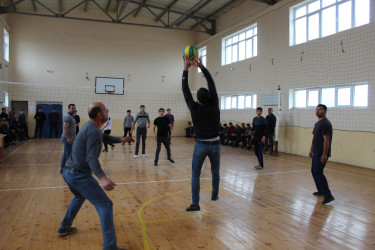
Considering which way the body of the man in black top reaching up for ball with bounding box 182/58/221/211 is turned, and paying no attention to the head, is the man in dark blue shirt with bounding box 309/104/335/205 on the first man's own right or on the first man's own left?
on the first man's own right

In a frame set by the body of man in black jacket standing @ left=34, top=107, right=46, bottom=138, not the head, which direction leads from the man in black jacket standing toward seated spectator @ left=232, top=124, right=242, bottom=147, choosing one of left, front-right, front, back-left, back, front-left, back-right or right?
front-left

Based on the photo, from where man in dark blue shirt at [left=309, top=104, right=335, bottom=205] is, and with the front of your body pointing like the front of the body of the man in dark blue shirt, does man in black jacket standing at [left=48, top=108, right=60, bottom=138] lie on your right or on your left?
on your right

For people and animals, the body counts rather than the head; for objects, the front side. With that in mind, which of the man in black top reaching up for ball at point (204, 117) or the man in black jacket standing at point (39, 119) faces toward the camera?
the man in black jacket standing at point (39, 119)

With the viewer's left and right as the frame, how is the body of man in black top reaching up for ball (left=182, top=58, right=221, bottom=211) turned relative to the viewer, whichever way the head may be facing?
facing away from the viewer and to the left of the viewer

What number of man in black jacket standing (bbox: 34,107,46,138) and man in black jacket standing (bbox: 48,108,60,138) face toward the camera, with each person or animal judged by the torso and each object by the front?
2

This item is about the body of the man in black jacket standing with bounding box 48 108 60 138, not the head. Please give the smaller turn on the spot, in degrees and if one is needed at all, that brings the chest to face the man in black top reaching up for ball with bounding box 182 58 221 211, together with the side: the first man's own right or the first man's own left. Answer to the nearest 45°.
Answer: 0° — they already face them

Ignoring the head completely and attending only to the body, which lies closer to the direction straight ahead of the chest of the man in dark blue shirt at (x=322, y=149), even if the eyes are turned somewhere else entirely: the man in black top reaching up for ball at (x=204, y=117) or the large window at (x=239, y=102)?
the man in black top reaching up for ball

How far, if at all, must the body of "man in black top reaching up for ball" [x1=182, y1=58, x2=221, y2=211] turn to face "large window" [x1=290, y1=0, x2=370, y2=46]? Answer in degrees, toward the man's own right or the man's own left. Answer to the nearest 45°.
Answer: approximately 90° to the man's own right

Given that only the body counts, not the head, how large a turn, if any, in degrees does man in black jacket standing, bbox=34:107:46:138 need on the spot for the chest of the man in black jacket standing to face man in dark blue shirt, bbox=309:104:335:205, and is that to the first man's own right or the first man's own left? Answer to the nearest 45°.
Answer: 0° — they already face them

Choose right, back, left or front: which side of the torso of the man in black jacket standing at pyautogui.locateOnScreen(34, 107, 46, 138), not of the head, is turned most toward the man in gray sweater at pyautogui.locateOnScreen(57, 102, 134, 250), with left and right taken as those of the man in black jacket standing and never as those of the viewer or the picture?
front

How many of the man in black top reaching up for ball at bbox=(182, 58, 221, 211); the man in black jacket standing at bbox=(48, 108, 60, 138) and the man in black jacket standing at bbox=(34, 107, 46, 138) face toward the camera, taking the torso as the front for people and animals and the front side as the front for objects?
2

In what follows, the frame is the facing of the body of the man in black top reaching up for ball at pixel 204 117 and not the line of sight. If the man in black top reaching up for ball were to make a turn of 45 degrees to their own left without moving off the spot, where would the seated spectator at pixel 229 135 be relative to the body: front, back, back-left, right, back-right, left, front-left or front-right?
right

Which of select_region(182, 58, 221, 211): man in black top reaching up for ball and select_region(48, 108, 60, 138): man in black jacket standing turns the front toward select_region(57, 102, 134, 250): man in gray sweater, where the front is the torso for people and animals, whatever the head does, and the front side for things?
select_region(48, 108, 60, 138): man in black jacket standing

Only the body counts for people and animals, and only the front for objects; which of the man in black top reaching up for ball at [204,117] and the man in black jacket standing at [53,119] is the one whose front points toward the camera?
the man in black jacket standing at [53,119]

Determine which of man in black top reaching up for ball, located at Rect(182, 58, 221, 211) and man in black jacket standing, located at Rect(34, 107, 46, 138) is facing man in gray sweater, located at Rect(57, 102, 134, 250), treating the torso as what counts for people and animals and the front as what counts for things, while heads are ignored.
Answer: man in black jacket standing, located at Rect(34, 107, 46, 138)

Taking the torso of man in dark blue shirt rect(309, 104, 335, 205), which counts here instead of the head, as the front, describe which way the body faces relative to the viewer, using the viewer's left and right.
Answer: facing the viewer and to the left of the viewer

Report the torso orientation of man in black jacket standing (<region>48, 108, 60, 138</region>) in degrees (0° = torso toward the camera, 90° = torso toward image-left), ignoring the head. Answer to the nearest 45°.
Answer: approximately 0°

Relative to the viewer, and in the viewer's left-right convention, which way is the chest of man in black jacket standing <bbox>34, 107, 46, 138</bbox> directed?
facing the viewer
